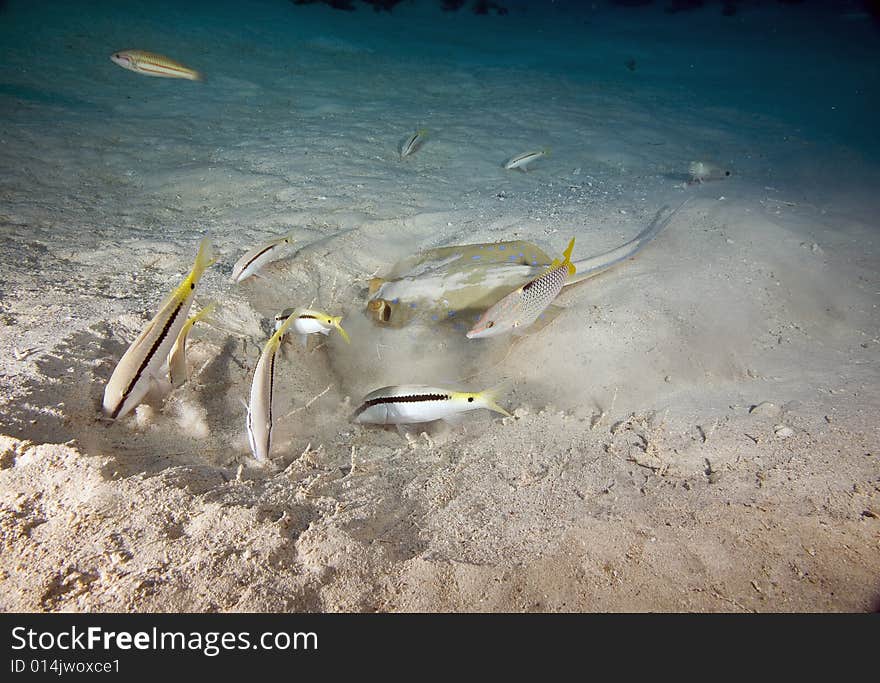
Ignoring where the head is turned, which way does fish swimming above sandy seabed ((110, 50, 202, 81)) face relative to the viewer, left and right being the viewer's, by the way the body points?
facing to the left of the viewer

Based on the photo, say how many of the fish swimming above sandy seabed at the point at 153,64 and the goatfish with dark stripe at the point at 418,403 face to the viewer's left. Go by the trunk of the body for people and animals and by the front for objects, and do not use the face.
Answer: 2

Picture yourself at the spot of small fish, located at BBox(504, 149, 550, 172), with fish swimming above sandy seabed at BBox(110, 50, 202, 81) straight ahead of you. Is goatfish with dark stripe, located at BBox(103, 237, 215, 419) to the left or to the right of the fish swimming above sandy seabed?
left

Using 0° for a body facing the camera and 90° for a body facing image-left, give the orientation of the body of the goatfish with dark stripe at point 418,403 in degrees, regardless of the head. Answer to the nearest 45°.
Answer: approximately 90°

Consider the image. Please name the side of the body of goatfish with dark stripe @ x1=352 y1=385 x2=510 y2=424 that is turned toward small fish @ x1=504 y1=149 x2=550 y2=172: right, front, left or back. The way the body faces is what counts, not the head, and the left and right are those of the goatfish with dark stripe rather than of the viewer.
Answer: right

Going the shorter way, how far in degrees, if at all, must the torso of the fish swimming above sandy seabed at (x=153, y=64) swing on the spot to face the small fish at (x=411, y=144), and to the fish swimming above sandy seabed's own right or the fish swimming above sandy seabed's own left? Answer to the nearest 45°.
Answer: approximately 180°

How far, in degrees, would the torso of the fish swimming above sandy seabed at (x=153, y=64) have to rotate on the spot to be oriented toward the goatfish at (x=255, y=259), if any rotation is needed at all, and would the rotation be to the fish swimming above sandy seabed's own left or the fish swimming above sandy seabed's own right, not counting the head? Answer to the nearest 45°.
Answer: approximately 90° to the fish swimming above sandy seabed's own left

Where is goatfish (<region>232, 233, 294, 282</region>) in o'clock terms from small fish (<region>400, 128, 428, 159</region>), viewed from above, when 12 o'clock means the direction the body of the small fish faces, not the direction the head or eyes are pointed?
The goatfish is roughly at 11 o'clock from the small fish.
